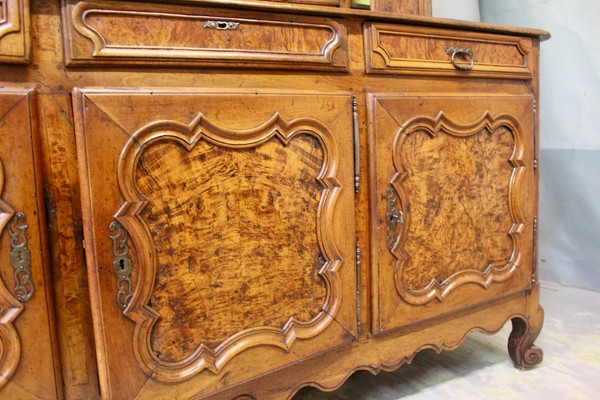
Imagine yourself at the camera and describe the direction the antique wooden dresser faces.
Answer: facing the viewer and to the right of the viewer
